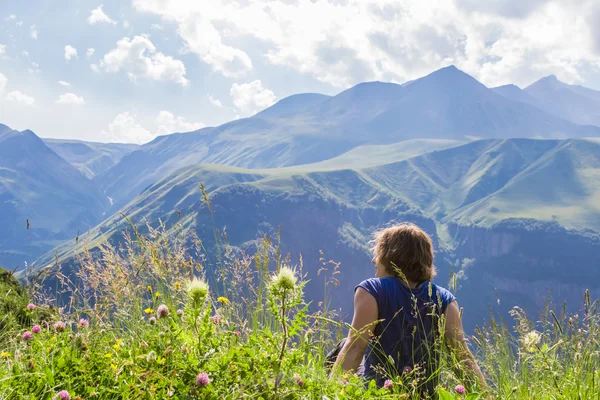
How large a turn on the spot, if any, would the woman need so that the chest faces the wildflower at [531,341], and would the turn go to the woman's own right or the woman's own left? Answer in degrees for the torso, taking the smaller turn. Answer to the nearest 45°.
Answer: approximately 135° to the woman's own right

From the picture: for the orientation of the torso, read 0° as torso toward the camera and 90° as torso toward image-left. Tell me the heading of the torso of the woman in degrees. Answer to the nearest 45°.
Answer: approximately 180°

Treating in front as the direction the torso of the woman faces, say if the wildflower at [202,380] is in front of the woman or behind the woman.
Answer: behind

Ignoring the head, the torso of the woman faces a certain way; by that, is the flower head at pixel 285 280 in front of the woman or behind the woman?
behind

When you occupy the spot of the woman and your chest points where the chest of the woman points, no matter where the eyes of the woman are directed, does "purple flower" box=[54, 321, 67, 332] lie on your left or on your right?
on your left

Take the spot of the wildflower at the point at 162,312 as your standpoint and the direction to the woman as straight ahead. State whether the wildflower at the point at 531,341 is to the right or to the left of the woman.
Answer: right
